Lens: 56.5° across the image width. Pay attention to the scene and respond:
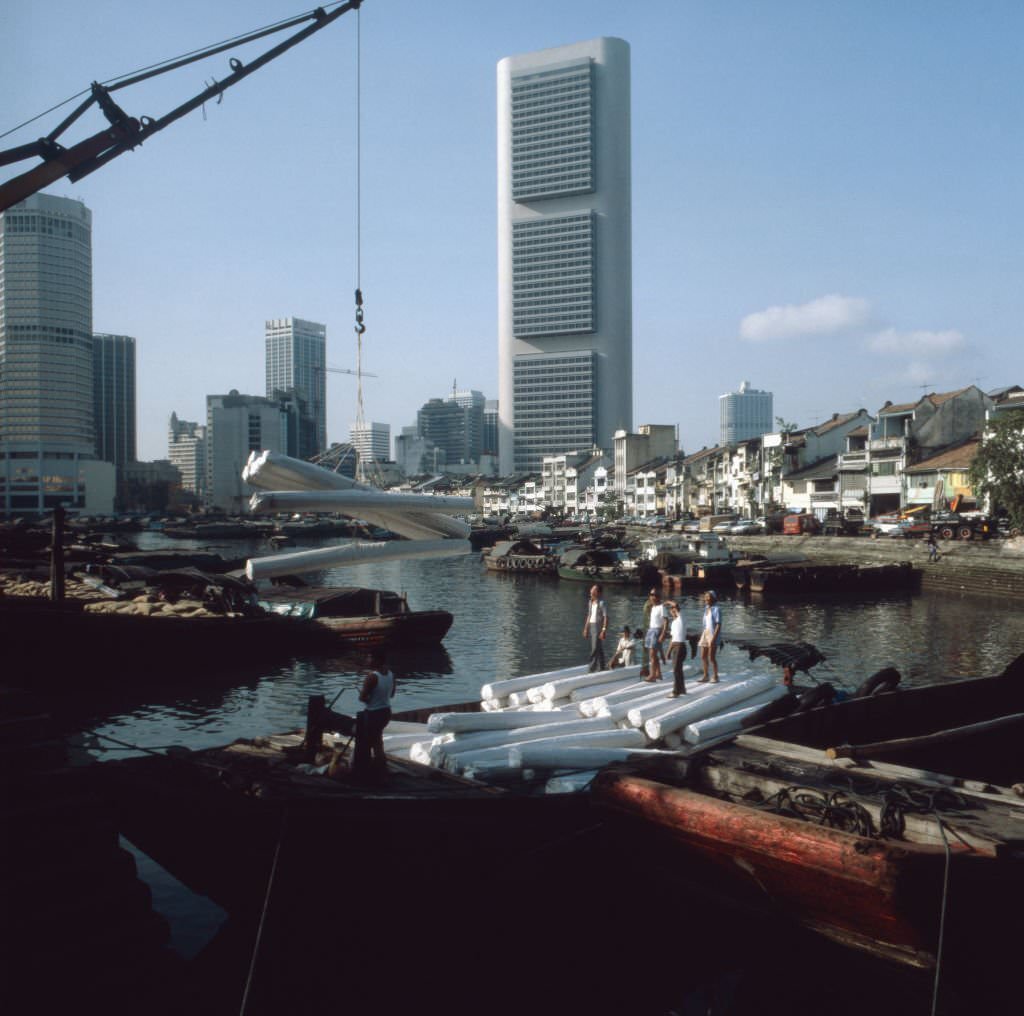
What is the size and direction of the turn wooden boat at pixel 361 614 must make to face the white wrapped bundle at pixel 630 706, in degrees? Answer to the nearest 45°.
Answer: approximately 90° to its right

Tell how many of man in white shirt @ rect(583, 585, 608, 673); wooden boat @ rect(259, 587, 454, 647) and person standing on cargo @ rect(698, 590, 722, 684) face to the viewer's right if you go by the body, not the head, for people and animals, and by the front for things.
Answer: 1

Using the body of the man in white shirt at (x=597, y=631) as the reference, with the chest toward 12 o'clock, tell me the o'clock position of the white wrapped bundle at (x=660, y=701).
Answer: The white wrapped bundle is roughly at 10 o'clock from the man in white shirt.

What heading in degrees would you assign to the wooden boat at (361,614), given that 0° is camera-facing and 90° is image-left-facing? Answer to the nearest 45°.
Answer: approximately 270°

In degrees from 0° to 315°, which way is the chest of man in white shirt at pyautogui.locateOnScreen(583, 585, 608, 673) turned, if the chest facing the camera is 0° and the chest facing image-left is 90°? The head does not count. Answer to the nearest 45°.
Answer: approximately 45°

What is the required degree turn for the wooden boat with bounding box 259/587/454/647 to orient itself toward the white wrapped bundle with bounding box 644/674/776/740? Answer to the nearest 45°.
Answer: approximately 90° to its right

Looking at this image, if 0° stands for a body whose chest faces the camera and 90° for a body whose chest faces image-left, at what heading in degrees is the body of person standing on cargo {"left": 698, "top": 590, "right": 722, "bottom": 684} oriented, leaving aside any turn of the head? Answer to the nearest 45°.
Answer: approximately 45°
